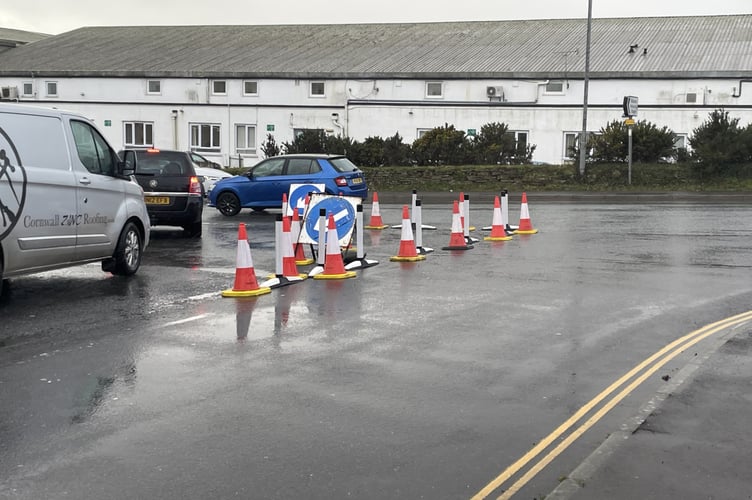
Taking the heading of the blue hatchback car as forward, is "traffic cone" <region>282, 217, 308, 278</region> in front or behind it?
behind

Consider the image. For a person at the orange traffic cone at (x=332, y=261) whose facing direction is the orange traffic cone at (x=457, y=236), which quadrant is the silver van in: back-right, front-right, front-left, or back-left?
back-left

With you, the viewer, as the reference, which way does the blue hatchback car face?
facing away from the viewer and to the left of the viewer

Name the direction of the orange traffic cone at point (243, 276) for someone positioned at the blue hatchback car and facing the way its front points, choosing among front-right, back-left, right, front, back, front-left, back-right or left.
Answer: back-left

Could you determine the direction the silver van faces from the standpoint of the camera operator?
facing away from the viewer and to the right of the viewer

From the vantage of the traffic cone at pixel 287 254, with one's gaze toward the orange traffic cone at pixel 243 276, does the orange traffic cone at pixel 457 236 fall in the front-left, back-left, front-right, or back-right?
back-left

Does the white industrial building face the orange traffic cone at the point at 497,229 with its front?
yes

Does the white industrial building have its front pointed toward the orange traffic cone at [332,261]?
yes

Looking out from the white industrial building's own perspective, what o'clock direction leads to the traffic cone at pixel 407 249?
The traffic cone is roughly at 12 o'clock from the white industrial building.

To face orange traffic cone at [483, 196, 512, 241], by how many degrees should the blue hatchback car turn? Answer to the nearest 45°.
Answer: approximately 180°

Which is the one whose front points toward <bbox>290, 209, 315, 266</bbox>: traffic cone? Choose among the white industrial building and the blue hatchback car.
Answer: the white industrial building

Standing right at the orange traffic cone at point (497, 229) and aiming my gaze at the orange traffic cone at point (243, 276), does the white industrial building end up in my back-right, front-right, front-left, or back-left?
back-right
